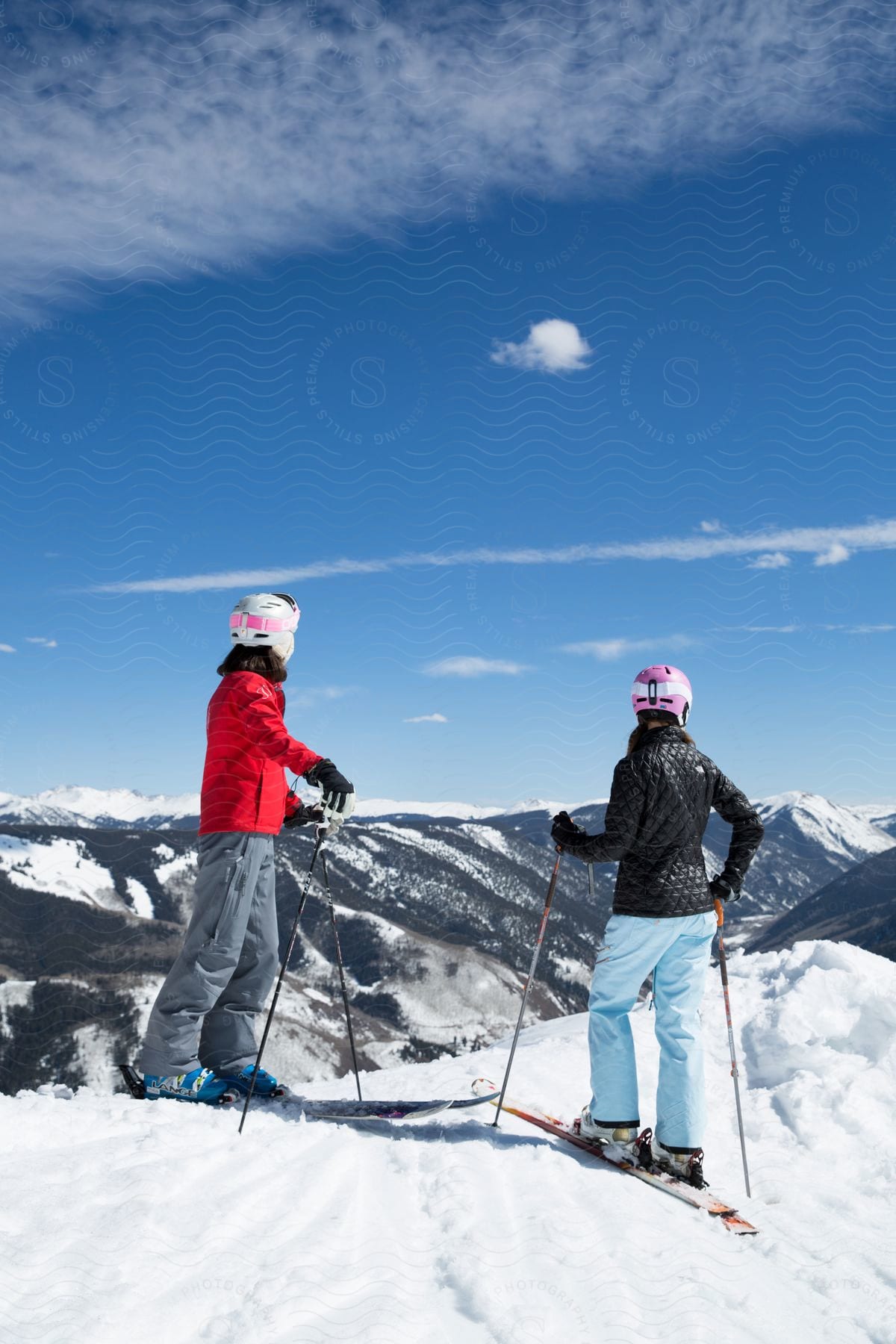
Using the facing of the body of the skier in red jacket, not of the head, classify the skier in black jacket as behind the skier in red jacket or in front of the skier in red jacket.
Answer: in front

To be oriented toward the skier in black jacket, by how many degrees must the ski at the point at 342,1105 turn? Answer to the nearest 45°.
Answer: approximately 45° to its right

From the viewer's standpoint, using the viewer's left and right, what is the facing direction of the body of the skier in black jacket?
facing away from the viewer and to the left of the viewer

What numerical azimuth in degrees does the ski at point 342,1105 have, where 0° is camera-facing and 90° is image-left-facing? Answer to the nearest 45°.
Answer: approximately 270°

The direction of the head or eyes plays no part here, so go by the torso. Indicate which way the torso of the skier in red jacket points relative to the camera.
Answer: to the viewer's right

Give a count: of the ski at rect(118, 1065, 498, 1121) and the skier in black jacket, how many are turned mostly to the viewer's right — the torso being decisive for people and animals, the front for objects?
1

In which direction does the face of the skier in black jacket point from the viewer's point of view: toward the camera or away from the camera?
away from the camera

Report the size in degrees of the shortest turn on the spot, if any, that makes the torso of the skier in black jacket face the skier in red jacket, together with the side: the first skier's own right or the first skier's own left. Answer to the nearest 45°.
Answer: approximately 45° to the first skier's own left
